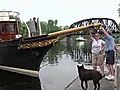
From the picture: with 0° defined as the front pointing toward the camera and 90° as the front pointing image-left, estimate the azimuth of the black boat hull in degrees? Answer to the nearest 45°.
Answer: approximately 315°

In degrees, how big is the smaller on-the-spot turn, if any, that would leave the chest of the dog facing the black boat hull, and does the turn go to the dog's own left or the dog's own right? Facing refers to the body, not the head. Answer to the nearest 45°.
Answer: approximately 45° to the dog's own right

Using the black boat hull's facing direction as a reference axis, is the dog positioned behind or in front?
in front

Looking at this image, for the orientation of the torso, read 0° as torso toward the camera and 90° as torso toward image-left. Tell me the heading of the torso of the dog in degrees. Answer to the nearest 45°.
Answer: approximately 90°

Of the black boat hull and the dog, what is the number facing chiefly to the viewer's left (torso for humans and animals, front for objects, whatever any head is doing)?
1
